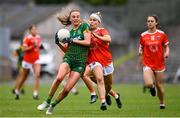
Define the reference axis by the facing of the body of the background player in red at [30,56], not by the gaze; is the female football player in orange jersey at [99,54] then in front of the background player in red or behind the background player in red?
in front

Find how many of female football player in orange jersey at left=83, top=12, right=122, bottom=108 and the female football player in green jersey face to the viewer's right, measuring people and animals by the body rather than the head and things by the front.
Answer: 0

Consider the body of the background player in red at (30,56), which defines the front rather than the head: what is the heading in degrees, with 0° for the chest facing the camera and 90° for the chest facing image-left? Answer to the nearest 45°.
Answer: approximately 315°

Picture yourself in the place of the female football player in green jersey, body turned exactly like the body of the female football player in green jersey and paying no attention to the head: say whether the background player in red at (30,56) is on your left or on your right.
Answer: on your right

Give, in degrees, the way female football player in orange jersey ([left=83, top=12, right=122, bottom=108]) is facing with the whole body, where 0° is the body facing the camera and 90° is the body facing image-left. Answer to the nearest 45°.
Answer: approximately 45°

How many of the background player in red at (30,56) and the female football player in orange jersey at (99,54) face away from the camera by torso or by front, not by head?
0

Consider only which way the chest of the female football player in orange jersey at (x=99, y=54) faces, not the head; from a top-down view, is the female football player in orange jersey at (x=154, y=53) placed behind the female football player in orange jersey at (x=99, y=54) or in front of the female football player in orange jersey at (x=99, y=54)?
behind
